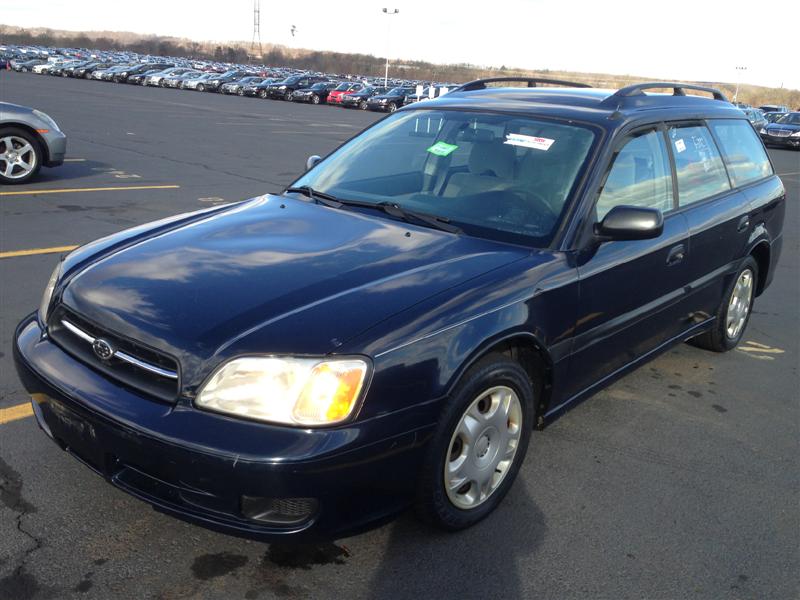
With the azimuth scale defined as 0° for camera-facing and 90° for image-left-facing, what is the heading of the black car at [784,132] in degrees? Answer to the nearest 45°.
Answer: approximately 45°

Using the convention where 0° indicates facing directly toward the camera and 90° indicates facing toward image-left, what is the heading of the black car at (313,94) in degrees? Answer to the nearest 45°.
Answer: approximately 45°

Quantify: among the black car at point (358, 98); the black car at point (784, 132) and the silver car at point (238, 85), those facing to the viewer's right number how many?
0

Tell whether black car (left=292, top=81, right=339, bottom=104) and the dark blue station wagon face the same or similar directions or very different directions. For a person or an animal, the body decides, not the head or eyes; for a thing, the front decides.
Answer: same or similar directions

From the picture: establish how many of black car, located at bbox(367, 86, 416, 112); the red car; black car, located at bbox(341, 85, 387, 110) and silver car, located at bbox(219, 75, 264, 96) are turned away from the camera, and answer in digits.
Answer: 0

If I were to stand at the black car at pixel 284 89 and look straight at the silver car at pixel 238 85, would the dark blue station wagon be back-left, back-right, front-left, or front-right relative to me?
back-left

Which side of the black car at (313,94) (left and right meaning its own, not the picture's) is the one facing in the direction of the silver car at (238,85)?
right

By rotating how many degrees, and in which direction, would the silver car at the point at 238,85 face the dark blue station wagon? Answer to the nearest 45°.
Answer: approximately 45° to its left

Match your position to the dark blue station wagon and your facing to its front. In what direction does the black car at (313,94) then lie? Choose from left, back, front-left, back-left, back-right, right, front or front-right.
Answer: back-right

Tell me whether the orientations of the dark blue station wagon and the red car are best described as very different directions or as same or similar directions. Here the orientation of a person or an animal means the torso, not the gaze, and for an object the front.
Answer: same or similar directions

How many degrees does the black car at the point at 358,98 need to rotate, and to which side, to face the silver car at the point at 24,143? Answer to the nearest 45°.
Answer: approximately 45° to its left

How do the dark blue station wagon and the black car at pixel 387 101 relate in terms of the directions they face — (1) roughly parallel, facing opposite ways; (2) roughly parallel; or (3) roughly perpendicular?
roughly parallel

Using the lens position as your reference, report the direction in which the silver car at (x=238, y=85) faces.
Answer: facing the viewer and to the left of the viewer

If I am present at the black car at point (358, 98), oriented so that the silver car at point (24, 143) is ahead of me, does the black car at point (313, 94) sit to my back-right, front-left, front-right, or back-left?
back-right

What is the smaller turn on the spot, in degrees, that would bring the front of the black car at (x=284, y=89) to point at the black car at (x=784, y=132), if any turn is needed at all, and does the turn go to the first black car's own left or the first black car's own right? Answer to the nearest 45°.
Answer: approximately 90° to the first black car's own left
